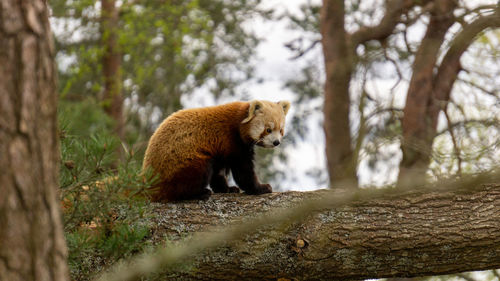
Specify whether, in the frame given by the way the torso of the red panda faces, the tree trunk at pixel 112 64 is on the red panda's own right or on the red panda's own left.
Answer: on the red panda's own left

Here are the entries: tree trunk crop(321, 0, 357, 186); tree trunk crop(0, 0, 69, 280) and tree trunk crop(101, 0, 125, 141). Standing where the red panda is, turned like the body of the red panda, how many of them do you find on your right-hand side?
1

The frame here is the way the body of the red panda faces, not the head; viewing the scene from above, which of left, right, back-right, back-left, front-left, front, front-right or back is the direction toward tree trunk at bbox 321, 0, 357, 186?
front-left

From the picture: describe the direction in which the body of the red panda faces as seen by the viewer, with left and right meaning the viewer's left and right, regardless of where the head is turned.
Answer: facing to the right of the viewer

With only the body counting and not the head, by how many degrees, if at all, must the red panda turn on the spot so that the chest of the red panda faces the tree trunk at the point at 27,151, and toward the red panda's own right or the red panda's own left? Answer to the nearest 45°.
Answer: approximately 90° to the red panda's own right
